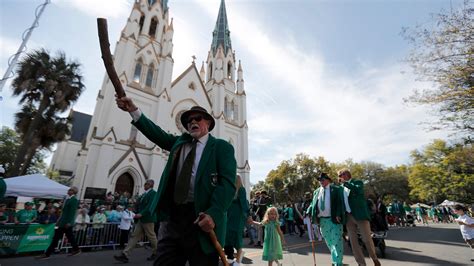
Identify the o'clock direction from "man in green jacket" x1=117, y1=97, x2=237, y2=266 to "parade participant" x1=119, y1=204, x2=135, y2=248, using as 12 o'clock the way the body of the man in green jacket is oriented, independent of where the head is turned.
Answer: The parade participant is roughly at 4 o'clock from the man in green jacket.

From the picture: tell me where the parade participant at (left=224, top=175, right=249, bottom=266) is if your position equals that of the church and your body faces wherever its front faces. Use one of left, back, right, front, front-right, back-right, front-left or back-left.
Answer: front-right

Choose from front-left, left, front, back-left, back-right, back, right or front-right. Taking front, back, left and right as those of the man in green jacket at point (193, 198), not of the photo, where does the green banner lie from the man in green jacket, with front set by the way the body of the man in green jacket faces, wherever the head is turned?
right

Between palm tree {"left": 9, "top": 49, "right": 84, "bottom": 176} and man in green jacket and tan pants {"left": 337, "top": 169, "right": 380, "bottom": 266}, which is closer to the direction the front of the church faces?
the man in green jacket and tan pants

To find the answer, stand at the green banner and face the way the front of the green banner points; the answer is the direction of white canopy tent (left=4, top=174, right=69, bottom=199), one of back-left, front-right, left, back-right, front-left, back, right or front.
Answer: back

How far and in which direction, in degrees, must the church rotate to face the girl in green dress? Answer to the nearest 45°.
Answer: approximately 45° to its right

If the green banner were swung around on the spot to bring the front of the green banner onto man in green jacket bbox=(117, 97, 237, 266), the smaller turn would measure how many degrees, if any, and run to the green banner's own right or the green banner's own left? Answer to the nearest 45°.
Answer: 0° — it already faces them
